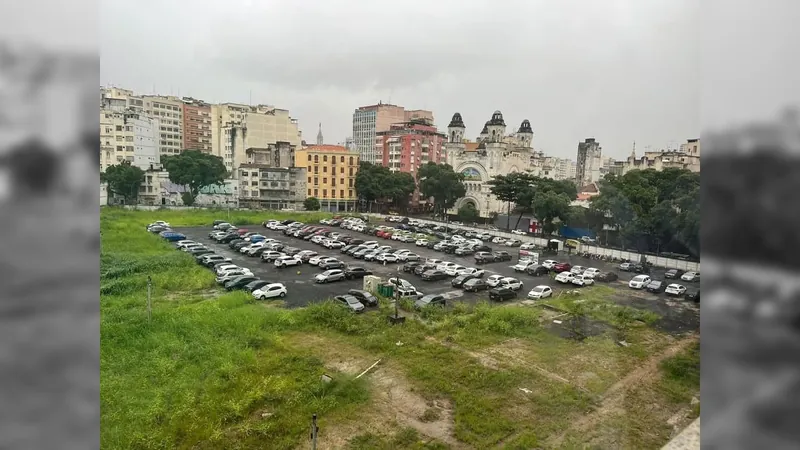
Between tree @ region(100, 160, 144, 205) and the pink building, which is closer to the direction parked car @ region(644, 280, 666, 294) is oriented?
the tree

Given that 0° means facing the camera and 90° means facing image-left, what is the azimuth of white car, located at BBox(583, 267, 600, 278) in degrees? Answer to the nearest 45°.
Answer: approximately 45°

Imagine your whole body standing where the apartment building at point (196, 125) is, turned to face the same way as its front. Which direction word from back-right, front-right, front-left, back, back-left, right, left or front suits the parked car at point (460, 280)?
front-left

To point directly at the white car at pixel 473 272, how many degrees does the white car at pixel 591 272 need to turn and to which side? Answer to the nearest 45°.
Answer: approximately 45° to its right

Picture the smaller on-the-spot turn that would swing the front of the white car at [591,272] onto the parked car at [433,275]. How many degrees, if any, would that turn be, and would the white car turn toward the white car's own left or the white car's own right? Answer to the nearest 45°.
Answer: approximately 45° to the white car's own right

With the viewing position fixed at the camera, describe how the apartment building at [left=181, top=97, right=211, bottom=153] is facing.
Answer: facing the viewer

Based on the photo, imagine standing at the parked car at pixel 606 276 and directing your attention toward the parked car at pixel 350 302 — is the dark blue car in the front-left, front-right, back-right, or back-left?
front-right

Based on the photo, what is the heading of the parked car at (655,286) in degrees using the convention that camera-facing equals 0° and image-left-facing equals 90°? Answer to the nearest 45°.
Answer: approximately 45°

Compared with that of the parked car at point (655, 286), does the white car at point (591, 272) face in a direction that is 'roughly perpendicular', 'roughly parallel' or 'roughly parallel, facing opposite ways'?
roughly parallel

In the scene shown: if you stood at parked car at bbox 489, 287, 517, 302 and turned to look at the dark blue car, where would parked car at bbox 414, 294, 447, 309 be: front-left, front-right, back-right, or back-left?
front-left

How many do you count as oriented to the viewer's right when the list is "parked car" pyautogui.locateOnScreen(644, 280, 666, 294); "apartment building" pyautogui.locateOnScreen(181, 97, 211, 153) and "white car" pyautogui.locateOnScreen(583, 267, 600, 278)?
0

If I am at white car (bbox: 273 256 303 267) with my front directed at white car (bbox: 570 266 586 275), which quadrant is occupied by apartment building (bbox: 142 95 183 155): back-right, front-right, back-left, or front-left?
back-left

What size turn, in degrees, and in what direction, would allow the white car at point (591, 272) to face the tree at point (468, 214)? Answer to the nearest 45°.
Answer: approximately 90° to its right

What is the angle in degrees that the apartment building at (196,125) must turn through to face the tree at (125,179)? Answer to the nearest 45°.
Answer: approximately 45° to its right

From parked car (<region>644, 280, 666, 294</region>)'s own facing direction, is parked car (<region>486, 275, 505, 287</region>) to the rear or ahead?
ahead
